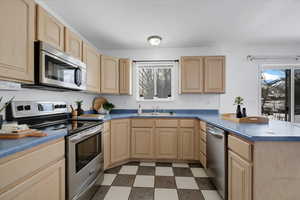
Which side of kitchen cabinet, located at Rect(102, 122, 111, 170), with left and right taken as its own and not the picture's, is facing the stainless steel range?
right

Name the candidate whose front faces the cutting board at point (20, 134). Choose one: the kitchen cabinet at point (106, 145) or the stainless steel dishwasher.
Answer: the stainless steel dishwasher

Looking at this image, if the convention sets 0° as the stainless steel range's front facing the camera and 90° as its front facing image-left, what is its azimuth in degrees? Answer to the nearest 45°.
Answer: approximately 315°

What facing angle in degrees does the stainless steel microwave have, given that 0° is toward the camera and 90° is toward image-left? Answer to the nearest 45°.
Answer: approximately 315°

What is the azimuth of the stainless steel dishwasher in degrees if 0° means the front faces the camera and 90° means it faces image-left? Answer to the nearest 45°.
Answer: approximately 45°

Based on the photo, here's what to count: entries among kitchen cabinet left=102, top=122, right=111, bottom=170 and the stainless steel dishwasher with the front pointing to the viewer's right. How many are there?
1

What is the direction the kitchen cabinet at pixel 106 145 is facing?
to the viewer's right

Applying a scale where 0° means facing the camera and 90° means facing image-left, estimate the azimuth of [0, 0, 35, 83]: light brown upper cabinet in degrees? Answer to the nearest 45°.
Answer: approximately 315°

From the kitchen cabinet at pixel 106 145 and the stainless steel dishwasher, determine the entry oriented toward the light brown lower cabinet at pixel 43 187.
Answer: the stainless steel dishwasher

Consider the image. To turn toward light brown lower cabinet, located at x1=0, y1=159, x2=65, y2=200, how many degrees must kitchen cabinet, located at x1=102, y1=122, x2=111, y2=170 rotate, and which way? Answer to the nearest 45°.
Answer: approximately 90° to its right

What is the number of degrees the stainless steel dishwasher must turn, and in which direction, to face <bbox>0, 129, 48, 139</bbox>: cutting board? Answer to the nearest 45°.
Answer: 0° — it already faces it
